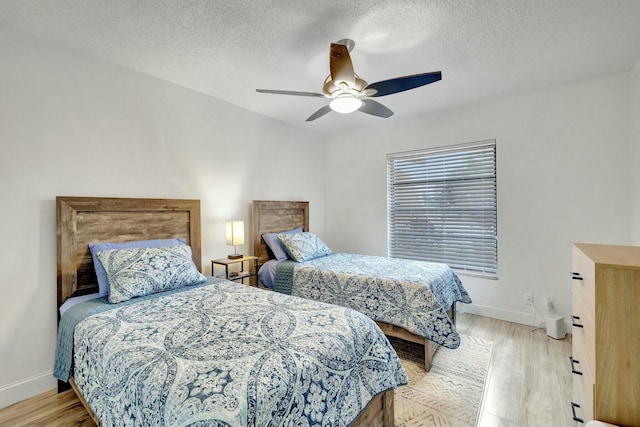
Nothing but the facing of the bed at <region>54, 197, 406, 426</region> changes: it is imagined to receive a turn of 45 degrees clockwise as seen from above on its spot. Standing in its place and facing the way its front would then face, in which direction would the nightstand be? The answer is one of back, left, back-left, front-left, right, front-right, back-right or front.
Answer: back

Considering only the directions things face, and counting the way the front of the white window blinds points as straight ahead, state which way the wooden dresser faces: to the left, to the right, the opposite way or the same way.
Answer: to the right

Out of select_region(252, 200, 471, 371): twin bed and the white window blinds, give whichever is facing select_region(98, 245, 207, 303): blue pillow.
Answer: the white window blinds

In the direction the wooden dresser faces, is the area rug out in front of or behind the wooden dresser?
in front

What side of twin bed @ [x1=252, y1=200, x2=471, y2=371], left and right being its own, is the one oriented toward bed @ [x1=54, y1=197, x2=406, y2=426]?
right

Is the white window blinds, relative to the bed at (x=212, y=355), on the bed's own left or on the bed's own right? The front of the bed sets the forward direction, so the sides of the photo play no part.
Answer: on the bed's own left

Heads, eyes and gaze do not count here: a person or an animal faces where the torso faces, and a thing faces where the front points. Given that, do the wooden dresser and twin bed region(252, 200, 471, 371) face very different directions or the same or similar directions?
very different directions

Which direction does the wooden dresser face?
to the viewer's left

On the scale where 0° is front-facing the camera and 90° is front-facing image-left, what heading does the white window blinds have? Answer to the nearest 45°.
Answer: approximately 45°

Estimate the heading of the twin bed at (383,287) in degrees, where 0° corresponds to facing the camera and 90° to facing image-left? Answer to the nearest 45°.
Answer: approximately 315°
